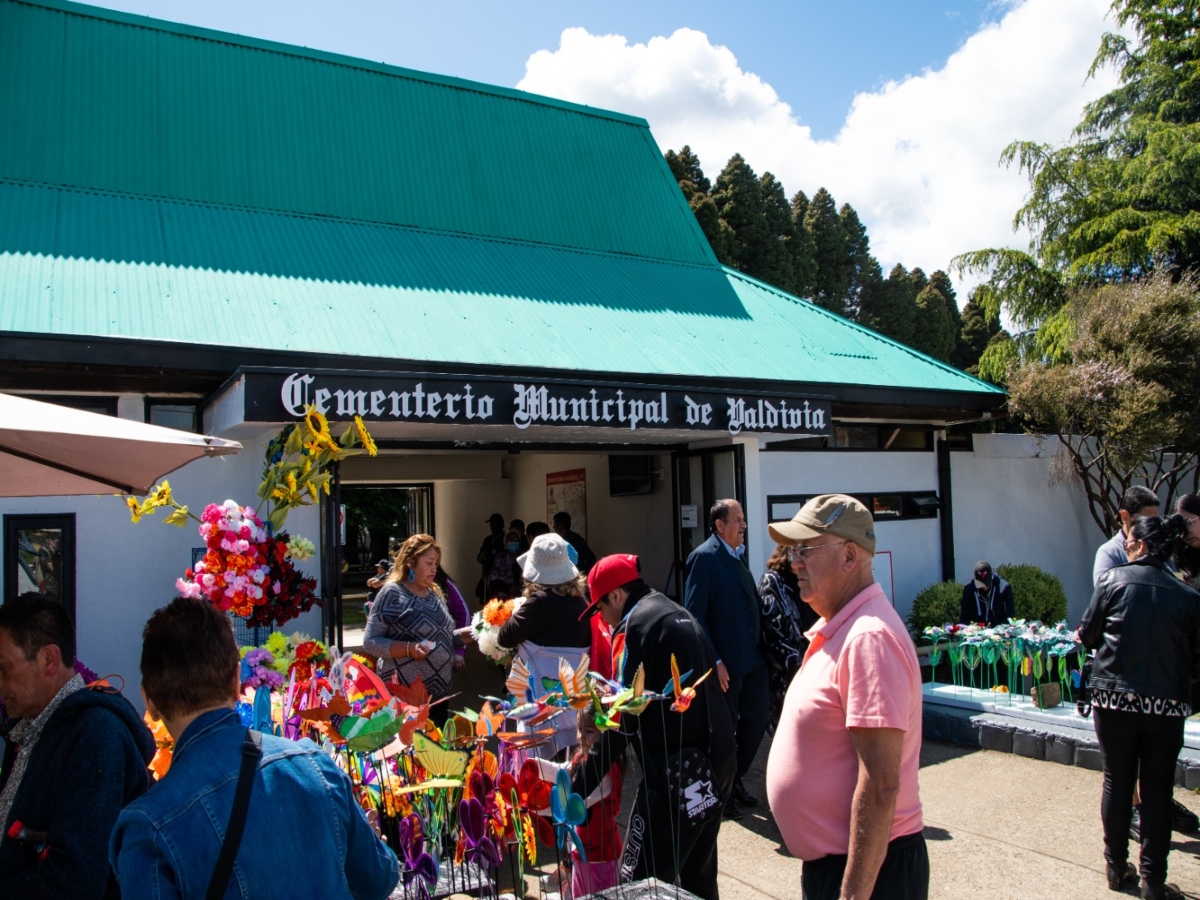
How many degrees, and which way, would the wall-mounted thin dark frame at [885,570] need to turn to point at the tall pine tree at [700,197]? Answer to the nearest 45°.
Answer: approximately 180°

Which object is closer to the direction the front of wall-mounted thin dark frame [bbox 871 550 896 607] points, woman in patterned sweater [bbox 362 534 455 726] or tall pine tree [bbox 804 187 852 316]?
the woman in patterned sweater

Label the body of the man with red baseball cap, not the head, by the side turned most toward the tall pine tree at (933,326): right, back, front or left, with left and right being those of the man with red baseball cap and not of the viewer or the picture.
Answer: right

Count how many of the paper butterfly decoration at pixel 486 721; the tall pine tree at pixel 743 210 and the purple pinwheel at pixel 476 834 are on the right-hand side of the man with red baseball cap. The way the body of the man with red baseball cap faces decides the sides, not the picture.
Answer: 1

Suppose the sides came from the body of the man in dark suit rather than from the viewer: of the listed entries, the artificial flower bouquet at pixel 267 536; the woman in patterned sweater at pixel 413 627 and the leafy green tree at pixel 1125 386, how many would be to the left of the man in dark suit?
1

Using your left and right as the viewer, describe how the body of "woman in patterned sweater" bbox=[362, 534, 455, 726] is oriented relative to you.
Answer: facing the viewer and to the right of the viewer

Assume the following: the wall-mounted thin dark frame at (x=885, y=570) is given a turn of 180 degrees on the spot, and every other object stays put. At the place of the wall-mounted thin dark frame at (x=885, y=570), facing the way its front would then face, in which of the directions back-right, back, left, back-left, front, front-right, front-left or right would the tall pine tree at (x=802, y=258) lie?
front

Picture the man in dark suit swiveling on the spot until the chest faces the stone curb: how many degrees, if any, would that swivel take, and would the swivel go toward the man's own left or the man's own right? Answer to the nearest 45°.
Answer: approximately 90° to the man's own left

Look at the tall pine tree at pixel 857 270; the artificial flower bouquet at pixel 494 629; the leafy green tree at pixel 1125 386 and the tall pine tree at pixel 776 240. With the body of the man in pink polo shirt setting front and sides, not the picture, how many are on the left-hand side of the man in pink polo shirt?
0

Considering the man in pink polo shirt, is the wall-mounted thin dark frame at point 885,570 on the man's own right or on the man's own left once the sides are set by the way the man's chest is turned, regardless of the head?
on the man's own right

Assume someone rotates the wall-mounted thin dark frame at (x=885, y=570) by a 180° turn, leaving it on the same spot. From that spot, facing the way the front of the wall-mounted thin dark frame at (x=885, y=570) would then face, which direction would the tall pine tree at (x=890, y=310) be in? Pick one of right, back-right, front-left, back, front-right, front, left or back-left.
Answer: front

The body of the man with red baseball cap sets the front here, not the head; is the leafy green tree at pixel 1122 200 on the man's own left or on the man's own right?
on the man's own right

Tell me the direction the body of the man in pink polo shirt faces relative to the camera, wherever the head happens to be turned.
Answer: to the viewer's left

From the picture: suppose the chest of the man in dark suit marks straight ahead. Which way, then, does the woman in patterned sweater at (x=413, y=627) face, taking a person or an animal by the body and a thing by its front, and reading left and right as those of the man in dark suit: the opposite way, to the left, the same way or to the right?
the same way

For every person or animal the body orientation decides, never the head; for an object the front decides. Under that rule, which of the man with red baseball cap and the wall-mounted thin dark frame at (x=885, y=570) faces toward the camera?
the wall-mounted thin dark frame

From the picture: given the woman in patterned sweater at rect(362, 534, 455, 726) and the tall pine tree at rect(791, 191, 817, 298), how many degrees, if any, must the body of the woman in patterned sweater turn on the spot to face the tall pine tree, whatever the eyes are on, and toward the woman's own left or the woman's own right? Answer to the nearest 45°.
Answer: approximately 90° to the woman's own left

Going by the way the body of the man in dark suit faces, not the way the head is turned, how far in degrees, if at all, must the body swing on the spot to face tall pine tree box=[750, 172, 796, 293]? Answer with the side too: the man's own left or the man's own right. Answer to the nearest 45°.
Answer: approximately 135° to the man's own left

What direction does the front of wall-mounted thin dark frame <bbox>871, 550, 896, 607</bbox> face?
toward the camera

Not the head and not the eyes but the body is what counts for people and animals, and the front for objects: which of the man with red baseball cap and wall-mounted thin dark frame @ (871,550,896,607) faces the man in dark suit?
the wall-mounted thin dark frame

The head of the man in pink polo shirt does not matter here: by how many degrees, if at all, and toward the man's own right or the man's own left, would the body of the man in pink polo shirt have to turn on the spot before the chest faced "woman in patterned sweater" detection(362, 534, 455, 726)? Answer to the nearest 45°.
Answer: approximately 45° to the man's own right

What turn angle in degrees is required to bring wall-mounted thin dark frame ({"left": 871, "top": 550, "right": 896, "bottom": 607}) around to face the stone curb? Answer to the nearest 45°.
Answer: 0° — it already faces it

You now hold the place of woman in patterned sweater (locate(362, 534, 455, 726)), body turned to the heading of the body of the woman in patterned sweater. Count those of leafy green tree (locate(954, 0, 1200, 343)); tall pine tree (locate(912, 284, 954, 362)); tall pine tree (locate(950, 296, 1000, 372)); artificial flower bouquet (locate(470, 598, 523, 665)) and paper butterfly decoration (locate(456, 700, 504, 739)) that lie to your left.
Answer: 4

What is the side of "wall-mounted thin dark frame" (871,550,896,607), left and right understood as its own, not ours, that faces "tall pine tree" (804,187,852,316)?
back

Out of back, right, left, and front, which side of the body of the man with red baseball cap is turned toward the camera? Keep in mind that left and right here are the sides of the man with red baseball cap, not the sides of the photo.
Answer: left
